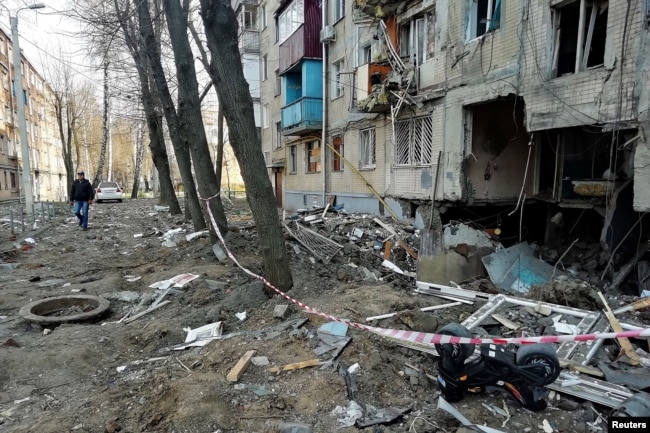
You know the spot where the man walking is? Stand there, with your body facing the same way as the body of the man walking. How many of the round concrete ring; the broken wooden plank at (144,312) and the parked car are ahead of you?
2

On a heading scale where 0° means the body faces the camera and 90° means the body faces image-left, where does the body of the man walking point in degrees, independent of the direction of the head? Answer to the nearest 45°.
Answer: approximately 0°

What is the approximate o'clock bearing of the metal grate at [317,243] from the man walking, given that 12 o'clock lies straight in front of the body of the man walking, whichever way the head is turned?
The metal grate is roughly at 11 o'clock from the man walking.

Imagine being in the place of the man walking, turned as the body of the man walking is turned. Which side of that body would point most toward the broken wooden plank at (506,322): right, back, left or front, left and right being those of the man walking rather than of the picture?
front

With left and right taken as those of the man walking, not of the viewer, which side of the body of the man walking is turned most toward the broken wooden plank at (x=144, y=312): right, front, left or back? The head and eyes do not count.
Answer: front

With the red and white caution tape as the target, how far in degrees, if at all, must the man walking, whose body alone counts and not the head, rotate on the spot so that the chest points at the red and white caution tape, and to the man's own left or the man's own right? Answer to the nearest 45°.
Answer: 0° — they already face it

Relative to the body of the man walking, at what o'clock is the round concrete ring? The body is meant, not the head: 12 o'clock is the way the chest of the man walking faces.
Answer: The round concrete ring is roughly at 12 o'clock from the man walking.
